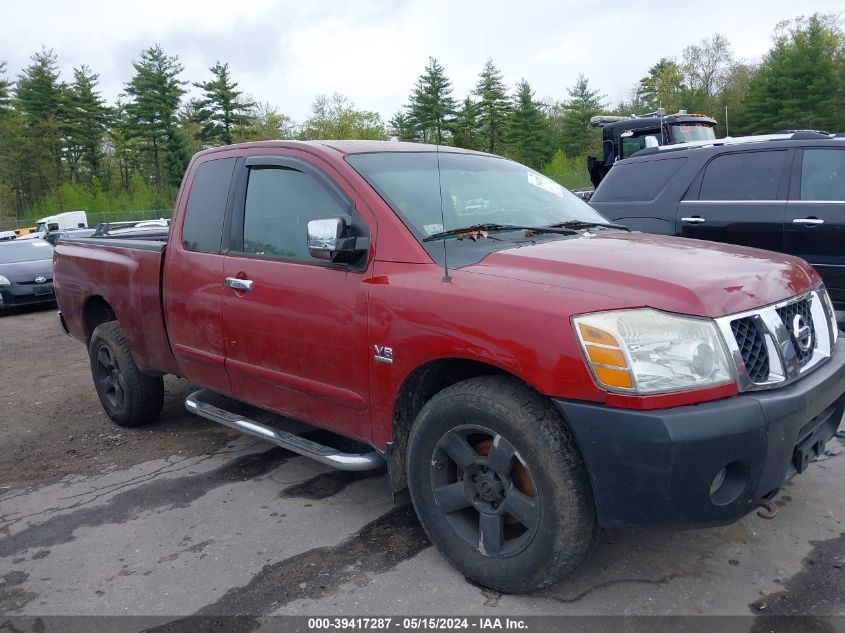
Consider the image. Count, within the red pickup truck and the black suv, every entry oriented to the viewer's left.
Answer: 0

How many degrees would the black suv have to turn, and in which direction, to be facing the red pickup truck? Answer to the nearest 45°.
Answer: approximately 90° to its right

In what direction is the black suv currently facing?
to the viewer's right

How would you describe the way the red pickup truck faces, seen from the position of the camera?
facing the viewer and to the right of the viewer

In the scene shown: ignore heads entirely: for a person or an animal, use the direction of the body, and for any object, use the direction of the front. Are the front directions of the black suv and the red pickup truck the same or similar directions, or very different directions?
same or similar directions

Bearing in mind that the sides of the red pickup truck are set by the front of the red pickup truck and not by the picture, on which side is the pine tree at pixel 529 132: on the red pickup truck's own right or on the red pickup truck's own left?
on the red pickup truck's own left

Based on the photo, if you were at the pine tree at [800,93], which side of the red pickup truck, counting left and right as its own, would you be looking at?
left

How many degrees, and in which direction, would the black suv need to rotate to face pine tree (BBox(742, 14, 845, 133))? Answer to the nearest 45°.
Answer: approximately 90° to its left

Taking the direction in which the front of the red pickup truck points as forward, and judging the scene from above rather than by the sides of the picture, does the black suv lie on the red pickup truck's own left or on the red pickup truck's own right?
on the red pickup truck's own left
